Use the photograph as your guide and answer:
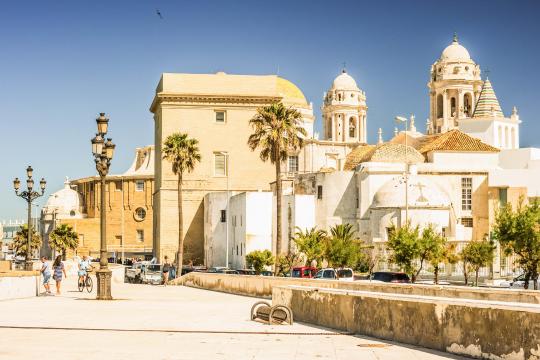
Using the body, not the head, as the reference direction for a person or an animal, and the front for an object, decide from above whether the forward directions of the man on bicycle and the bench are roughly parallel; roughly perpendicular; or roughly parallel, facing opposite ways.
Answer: roughly perpendicular

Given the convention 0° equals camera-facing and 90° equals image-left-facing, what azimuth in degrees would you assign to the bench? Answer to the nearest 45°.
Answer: approximately 45°

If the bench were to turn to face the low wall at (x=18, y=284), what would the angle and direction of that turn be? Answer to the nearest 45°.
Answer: approximately 90° to its right

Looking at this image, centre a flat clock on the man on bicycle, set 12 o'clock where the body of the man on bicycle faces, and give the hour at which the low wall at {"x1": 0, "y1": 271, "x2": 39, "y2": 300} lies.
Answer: The low wall is roughly at 2 o'clock from the man on bicycle.

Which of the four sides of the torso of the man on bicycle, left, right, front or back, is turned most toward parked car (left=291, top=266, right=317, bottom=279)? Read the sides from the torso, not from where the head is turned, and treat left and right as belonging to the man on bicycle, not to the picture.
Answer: left

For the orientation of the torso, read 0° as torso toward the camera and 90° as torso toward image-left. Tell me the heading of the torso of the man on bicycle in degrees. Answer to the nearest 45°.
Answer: approximately 315°
